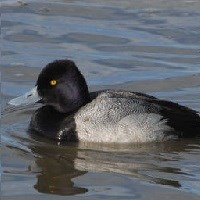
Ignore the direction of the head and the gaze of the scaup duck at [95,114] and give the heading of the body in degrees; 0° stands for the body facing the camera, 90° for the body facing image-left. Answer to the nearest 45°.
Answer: approximately 90°
